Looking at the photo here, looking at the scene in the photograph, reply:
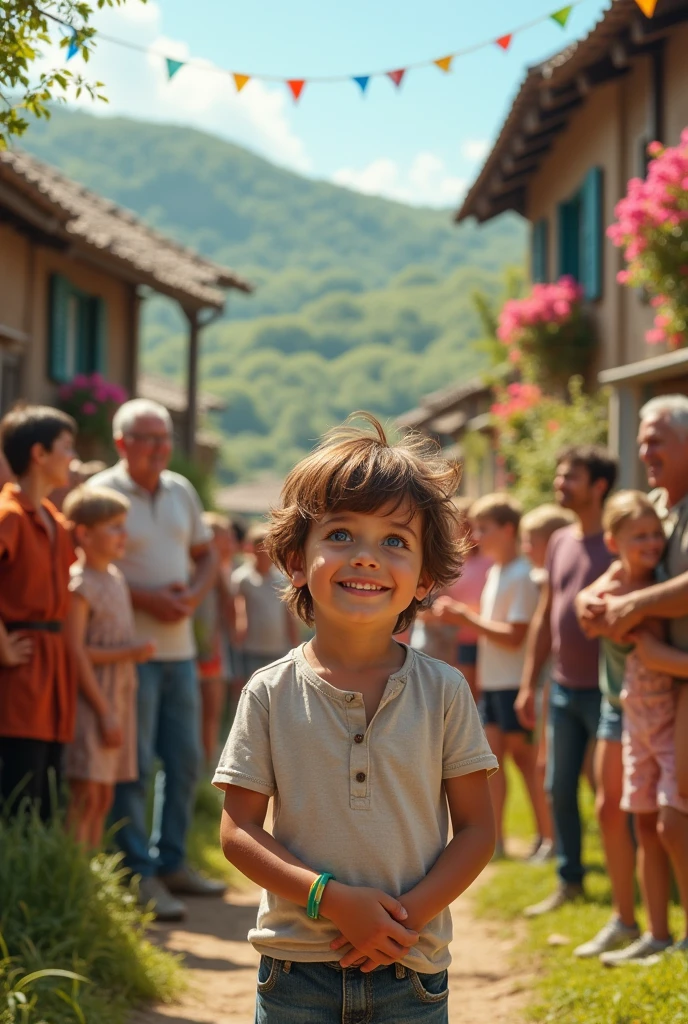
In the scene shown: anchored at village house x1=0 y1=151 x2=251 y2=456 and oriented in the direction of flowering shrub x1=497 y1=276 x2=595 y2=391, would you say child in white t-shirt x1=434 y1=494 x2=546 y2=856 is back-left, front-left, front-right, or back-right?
front-right

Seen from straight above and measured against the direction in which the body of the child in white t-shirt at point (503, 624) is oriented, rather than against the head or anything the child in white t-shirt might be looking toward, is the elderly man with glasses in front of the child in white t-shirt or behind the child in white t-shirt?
in front

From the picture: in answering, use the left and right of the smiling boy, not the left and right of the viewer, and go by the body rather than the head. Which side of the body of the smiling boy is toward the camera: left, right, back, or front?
front

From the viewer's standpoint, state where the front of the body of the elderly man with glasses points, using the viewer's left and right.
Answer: facing the viewer and to the right of the viewer

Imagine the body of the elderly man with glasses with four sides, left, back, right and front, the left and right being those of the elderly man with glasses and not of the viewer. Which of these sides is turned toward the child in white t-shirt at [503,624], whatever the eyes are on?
left

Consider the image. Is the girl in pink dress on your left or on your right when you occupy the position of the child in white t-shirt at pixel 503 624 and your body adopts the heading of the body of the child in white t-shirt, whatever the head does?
on your left

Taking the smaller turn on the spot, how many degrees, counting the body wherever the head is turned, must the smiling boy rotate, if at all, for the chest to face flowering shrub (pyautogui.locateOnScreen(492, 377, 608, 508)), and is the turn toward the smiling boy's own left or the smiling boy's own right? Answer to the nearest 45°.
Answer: approximately 180°

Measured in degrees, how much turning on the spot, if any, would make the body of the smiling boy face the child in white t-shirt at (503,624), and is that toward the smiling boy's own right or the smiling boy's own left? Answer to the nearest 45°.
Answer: approximately 180°

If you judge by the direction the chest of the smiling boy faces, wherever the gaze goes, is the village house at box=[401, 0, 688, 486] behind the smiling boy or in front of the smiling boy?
behind

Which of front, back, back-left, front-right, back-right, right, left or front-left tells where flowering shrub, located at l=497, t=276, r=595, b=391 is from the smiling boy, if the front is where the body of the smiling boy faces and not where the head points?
back

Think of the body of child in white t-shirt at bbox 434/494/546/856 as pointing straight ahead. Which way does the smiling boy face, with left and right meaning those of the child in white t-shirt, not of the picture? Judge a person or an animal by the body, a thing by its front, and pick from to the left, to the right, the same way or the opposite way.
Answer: to the left

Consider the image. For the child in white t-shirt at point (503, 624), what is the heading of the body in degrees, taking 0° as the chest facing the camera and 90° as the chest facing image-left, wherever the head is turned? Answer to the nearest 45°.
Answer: approximately 90°

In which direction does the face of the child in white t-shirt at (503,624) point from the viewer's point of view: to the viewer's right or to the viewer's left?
to the viewer's left
